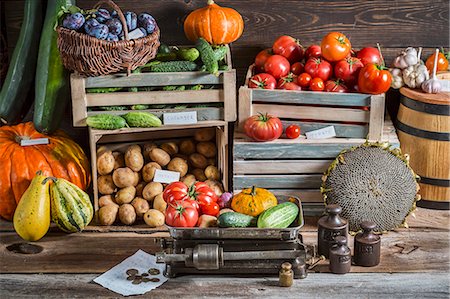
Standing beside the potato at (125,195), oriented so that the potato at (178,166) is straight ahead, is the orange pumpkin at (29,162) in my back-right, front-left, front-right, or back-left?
back-left

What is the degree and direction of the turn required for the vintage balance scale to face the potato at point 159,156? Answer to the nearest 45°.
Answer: approximately 135° to its right

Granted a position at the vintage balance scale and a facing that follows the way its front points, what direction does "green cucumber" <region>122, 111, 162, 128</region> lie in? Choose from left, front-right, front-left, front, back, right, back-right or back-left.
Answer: back-right

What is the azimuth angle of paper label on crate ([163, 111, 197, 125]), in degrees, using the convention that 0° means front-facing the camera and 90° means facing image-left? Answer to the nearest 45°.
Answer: approximately 0°

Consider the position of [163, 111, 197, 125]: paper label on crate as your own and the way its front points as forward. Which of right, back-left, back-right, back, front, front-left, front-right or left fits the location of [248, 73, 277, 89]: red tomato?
left

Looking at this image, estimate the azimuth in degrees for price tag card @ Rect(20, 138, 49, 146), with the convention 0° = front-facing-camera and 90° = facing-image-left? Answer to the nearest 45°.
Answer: approximately 0°

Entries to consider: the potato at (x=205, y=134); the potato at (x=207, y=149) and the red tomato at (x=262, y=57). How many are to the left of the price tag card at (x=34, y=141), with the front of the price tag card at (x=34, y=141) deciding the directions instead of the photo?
3
